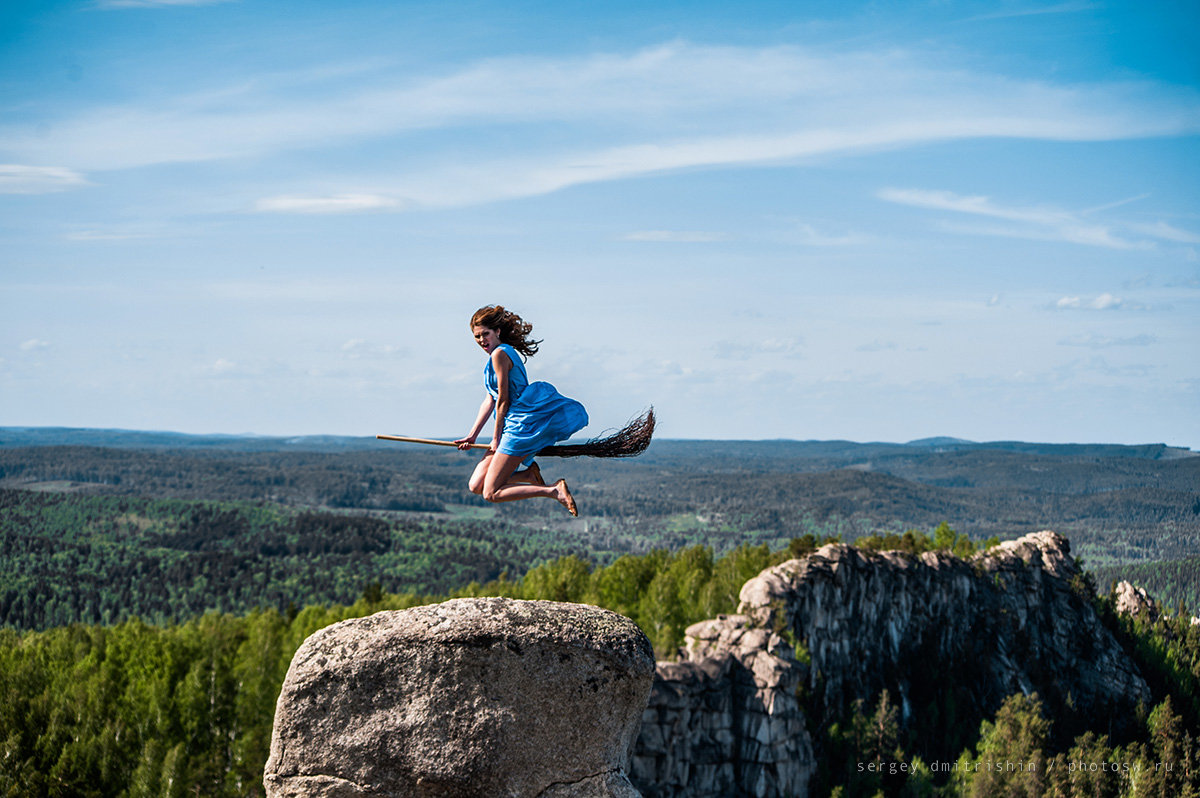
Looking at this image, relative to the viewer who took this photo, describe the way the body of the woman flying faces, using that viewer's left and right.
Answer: facing to the left of the viewer
